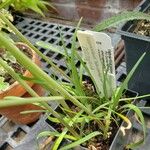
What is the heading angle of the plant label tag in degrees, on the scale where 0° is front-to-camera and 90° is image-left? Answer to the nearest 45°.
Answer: approximately 0°
